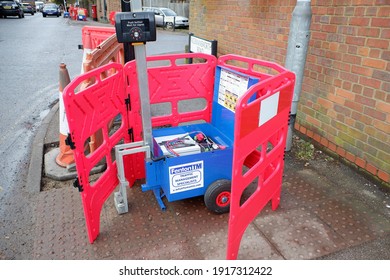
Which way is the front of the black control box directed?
toward the camera

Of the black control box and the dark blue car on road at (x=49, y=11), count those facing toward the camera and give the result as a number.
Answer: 2

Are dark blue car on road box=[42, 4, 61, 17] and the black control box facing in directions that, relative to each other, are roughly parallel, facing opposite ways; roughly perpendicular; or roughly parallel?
roughly parallel

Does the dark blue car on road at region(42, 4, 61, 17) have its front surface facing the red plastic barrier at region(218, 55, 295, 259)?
yes

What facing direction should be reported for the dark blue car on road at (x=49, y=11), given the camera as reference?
facing the viewer

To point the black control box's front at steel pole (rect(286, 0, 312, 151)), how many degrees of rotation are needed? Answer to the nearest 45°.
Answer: approximately 135° to its left

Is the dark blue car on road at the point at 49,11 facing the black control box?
yes

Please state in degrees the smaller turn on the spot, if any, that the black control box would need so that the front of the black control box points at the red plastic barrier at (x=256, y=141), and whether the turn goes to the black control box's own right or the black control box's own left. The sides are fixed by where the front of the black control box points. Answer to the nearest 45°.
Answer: approximately 45° to the black control box's own left
